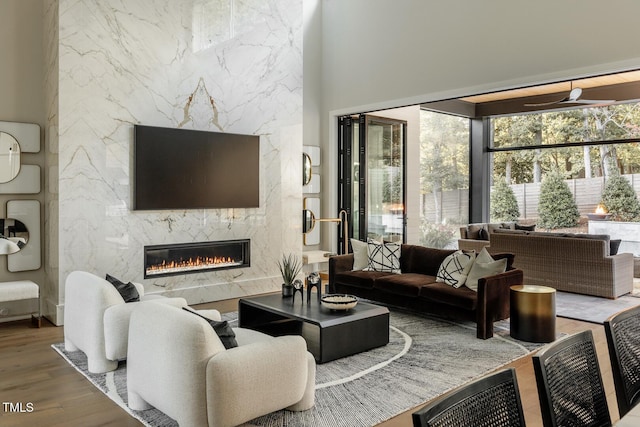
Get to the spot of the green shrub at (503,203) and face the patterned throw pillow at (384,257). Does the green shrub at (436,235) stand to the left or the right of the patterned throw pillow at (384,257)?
right

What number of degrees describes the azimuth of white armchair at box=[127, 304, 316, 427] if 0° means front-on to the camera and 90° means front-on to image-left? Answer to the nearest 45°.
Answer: approximately 225°

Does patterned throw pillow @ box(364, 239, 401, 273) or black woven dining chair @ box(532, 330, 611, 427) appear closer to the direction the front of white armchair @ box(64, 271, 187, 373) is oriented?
the patterned throw pillow

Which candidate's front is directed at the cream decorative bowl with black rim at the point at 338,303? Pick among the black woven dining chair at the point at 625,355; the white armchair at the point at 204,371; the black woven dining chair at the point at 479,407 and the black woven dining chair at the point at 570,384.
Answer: the white armchair
